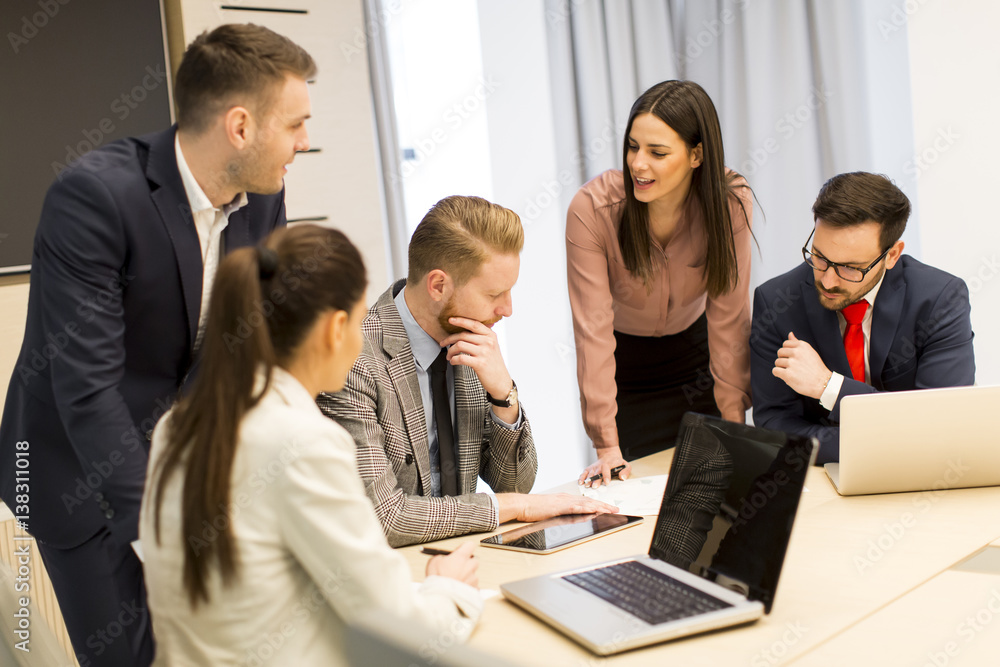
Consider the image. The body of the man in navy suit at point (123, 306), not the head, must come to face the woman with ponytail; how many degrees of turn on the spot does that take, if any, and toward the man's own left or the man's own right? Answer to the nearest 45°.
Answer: approximately 90° to the man's own right

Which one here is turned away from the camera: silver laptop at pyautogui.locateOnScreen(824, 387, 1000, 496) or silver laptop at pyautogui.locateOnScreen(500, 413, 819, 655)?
silver laptop at pyautogui.locateOnScreen(824, 387, 1000, 496)

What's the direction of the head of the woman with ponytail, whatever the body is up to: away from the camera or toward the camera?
away from the camera

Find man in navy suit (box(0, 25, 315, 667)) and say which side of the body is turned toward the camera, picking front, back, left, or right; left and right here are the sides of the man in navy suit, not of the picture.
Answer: right

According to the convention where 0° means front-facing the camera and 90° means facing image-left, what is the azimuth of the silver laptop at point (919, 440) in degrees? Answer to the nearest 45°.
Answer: approximately 180°

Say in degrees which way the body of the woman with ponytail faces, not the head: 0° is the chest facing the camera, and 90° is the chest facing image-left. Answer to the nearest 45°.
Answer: approximately 225°

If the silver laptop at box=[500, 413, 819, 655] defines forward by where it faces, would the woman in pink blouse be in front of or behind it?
behind

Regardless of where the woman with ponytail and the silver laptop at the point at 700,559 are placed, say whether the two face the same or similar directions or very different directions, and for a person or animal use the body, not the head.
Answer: very different directions
